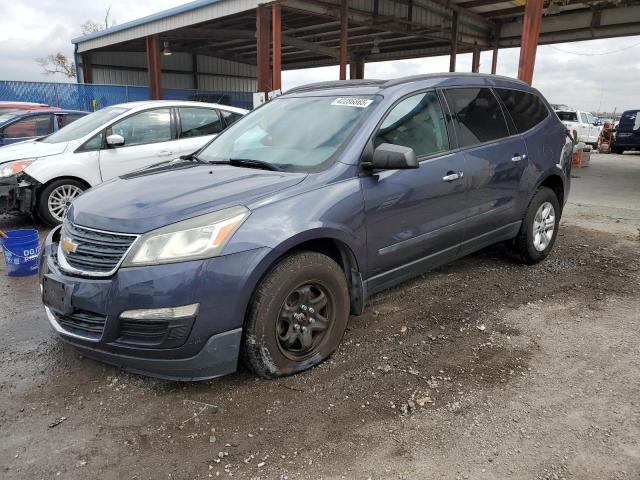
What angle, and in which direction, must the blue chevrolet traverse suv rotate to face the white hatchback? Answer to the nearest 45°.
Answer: approximately 90° to its right

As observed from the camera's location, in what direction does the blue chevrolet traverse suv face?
facing the viewer and to the left of the viewer

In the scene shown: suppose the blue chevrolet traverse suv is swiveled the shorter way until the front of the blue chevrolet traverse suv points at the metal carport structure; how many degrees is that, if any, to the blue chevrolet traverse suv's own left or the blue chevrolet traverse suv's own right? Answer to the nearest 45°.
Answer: approximately 135° to the blue chevrolet traverse suv's own right

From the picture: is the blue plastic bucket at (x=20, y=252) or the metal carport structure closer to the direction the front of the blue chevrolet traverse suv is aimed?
the blue plastic bucket

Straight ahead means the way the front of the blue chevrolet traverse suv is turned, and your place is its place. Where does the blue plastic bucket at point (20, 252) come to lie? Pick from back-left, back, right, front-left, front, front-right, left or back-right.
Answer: right

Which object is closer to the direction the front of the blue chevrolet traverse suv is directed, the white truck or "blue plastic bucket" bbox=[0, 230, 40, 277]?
the blue plastic bucket

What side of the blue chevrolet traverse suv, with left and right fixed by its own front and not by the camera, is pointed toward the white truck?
back

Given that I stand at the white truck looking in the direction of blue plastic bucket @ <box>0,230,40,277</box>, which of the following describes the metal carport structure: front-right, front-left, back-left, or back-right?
front-right

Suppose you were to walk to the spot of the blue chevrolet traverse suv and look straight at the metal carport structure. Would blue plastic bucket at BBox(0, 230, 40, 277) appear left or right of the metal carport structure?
left

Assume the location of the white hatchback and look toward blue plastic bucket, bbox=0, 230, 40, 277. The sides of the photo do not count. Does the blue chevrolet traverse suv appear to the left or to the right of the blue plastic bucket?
left
